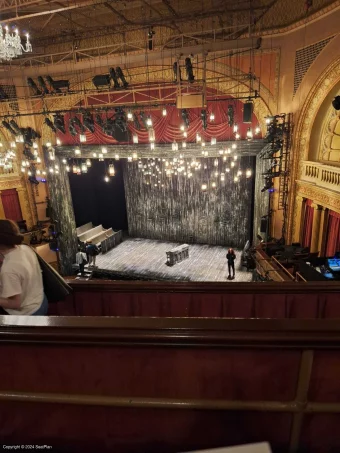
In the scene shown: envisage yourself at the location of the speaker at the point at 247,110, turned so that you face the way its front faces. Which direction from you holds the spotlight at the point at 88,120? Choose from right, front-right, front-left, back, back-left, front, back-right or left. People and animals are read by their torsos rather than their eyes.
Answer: right

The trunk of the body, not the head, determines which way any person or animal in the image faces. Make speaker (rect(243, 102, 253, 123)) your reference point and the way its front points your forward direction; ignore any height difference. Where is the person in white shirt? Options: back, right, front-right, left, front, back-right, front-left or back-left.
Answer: front

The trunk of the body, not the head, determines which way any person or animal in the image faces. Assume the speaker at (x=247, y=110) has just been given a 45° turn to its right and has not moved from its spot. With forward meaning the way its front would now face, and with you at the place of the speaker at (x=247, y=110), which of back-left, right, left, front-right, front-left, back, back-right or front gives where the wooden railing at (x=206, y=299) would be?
front-left

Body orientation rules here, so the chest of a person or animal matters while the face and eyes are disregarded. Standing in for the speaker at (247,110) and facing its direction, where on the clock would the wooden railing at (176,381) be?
The wooden railing is roughly at 12 o'clock from the speaker.

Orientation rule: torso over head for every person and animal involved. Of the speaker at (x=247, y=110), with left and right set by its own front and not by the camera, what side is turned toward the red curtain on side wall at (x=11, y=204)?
right

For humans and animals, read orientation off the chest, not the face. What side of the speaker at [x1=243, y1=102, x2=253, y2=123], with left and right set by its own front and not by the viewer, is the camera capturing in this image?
front
